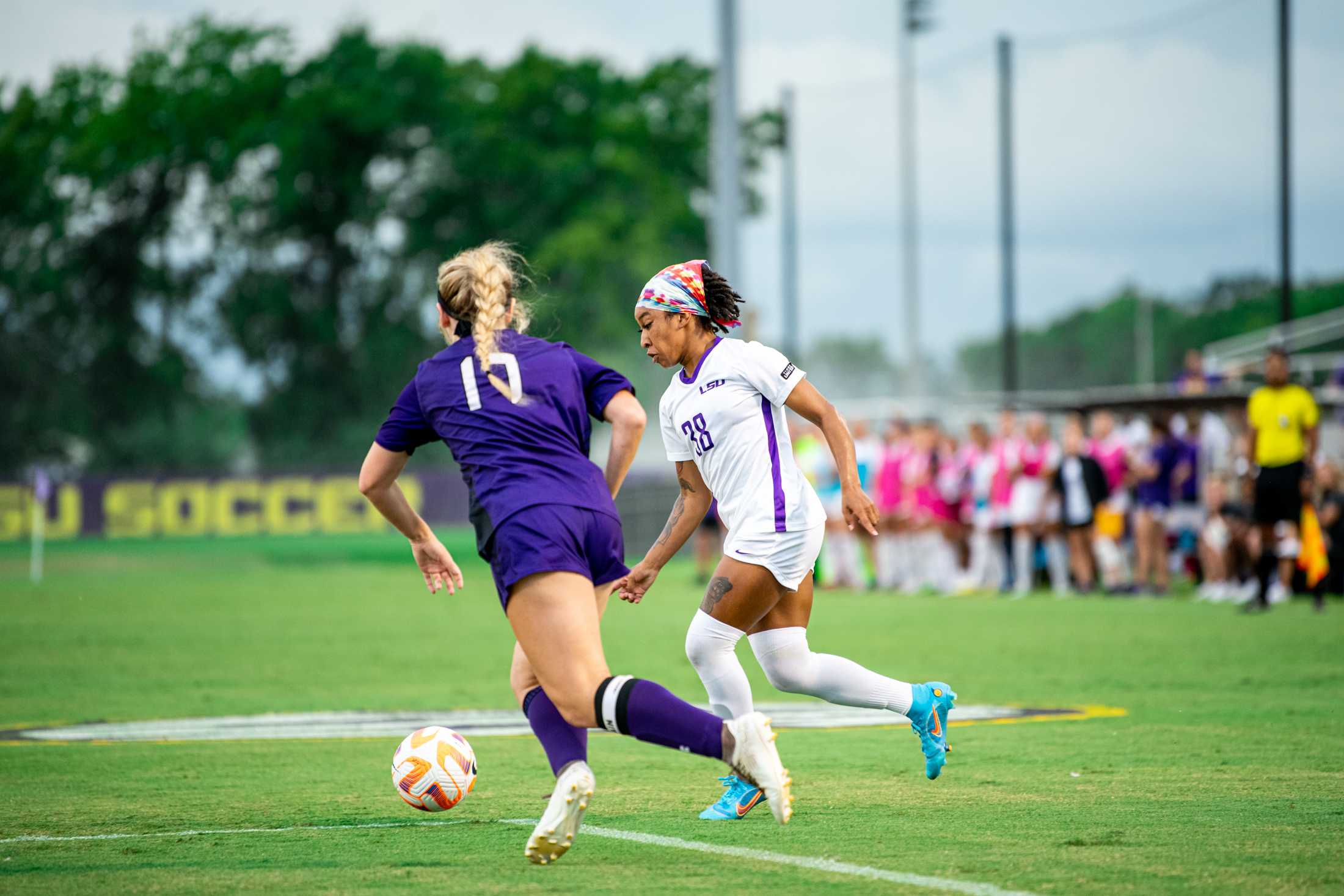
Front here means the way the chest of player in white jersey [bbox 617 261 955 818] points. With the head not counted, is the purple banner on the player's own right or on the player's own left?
on the player's own right

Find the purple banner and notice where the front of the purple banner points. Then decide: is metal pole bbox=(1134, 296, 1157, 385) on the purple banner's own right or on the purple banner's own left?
on the purple banner's own left

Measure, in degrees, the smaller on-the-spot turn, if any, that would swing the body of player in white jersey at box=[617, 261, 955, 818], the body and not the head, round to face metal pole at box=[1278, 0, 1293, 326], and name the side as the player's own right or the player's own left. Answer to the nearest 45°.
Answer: approximately 135° to the player's own right

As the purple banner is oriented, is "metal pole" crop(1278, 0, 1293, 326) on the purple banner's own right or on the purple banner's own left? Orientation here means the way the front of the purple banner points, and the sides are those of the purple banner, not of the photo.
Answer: on the purple banner's own left

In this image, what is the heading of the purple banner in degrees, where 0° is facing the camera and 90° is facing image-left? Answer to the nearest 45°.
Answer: approximately 0°

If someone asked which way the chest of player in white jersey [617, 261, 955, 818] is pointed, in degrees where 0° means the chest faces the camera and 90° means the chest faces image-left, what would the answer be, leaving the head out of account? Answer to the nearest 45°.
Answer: approximately 45°
